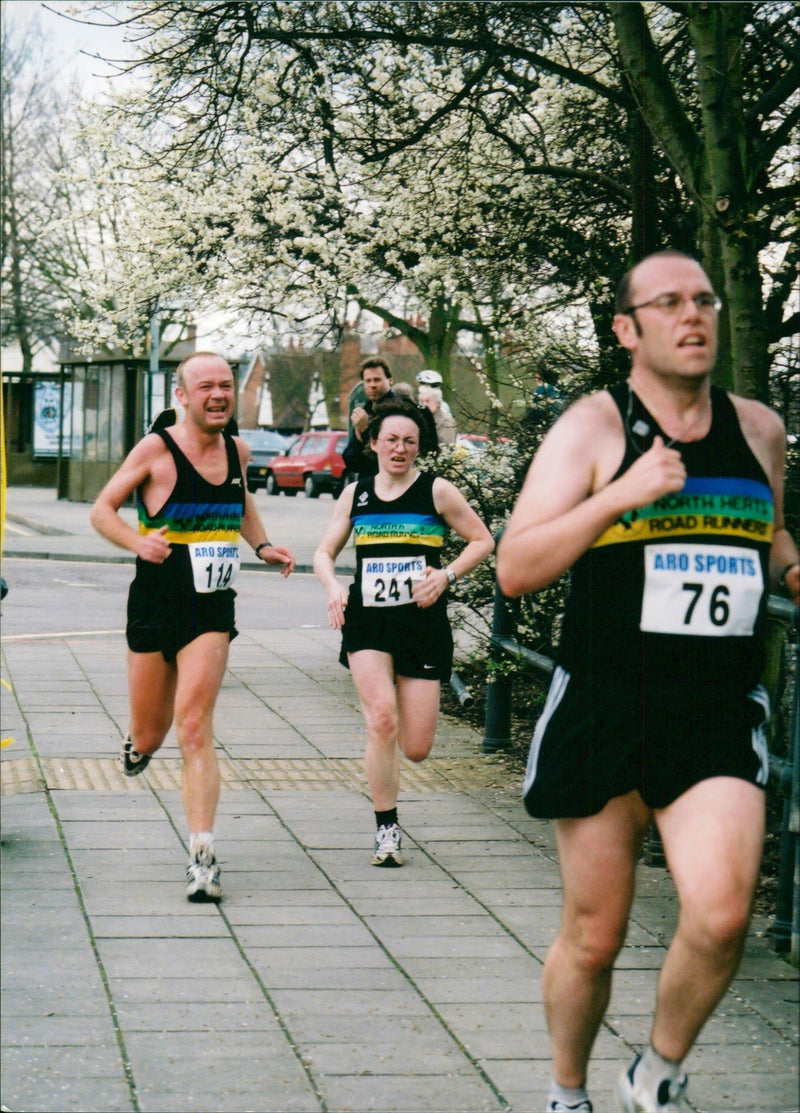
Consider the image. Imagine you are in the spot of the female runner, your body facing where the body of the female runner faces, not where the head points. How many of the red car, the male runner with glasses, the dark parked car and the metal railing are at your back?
2

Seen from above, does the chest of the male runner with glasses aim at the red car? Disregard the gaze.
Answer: no

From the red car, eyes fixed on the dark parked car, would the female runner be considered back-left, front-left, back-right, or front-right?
back-left

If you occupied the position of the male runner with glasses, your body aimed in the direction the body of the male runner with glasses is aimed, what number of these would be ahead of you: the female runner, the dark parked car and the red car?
0

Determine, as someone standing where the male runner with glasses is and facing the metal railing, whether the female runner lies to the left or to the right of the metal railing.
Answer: left

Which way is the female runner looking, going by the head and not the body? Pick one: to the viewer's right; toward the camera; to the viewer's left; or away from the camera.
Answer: toward the camera

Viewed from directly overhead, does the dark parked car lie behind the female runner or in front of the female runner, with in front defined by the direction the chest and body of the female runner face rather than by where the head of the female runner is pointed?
behind

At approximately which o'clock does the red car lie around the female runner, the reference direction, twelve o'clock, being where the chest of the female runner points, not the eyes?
The red car is roughly at 6 o'clock from the female runner.

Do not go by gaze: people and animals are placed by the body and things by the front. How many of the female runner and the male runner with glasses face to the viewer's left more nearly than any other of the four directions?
0

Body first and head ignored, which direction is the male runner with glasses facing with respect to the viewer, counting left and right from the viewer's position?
facing the viewer and to the right of the viewer

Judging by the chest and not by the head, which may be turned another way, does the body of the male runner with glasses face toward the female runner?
no

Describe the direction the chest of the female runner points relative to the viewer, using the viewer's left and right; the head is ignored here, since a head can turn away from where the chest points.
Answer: facing the viewer

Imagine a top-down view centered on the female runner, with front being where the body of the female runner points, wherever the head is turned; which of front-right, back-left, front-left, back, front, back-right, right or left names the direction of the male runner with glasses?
front

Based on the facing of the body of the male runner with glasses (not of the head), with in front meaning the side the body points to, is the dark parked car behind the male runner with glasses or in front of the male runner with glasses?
behind

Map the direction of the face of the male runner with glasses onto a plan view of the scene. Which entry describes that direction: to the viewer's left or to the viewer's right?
to the viewer's right
